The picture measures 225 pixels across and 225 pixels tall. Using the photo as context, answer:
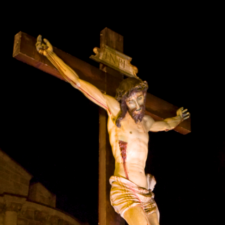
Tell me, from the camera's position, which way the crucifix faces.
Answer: facing the viewer and to the right of the viewer
